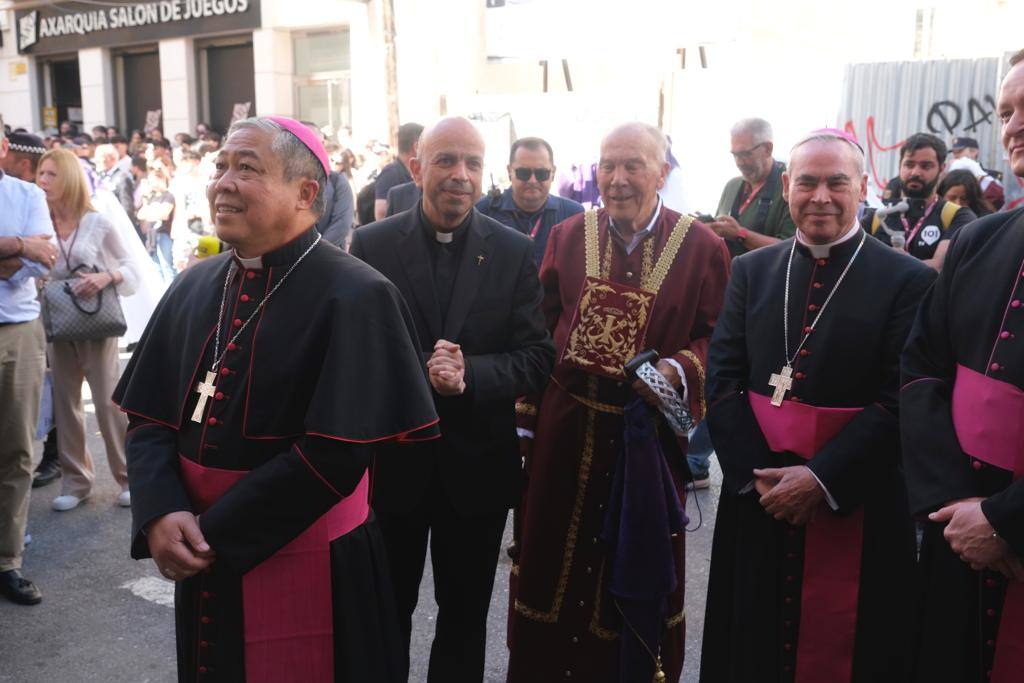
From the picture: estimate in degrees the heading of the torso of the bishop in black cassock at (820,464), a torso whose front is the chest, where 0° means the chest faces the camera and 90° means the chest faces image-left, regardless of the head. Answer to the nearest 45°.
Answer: approximately 0°

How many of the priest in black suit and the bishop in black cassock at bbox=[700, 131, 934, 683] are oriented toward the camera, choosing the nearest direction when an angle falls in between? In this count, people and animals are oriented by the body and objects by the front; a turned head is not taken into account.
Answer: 2

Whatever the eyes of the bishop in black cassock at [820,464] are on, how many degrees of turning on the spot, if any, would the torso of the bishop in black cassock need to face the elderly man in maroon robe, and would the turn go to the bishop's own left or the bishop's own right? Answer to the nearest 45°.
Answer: approximately 135° to the bishop's own right

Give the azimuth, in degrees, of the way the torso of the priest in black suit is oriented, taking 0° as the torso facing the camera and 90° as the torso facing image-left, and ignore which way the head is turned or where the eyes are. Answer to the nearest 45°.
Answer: approximately 0°

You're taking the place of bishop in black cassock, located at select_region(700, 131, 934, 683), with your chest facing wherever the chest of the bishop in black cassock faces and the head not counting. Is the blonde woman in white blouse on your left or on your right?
on your right

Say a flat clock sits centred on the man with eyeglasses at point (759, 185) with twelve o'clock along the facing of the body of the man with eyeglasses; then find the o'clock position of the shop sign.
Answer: The shop sign is roughly at 3 o'clock from the man with eyeglasses.

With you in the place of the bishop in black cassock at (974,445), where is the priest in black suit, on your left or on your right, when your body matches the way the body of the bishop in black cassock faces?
on your right
